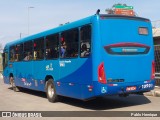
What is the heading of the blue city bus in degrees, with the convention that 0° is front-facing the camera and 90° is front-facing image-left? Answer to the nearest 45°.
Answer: approximately 135°
